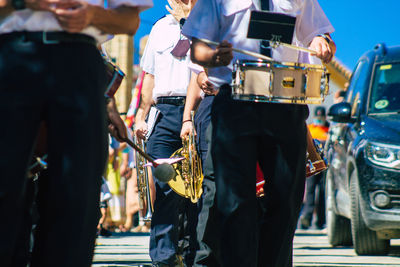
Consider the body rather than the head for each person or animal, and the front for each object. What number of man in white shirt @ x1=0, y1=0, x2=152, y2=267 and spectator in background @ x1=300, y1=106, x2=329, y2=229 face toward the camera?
2

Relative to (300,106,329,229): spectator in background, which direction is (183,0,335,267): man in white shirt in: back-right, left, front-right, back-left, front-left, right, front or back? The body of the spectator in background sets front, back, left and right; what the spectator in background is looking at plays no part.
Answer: front

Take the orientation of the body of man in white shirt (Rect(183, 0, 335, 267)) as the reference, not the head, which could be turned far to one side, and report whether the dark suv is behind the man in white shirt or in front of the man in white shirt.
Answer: behind

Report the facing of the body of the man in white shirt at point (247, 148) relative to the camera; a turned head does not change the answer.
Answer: toward the camera

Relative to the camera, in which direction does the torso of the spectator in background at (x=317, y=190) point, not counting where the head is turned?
toward the camera

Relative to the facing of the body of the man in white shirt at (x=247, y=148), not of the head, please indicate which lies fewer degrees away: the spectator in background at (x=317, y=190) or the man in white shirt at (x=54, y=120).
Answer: the man in white shirt

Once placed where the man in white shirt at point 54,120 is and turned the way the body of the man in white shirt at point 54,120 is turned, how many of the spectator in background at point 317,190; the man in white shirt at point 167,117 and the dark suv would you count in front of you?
0

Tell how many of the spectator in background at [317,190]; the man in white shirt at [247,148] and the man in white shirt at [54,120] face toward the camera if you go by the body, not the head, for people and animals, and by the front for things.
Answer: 3

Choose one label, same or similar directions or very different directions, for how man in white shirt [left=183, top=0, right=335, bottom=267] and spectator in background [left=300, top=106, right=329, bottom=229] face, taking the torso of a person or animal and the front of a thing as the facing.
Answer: same or similar directions

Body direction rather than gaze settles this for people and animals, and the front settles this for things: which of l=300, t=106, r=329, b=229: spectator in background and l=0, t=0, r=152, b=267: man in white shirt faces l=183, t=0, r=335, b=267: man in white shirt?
the spectator in background

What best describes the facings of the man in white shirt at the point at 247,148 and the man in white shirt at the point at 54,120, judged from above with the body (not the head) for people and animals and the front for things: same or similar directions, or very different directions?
same or similar directions

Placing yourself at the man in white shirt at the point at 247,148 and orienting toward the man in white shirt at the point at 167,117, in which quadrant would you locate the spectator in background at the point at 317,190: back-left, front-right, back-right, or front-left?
front-right

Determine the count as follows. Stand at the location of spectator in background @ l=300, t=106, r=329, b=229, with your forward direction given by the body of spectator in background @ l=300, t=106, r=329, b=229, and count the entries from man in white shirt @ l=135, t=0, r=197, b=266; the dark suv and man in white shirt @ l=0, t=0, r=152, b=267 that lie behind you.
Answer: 0
